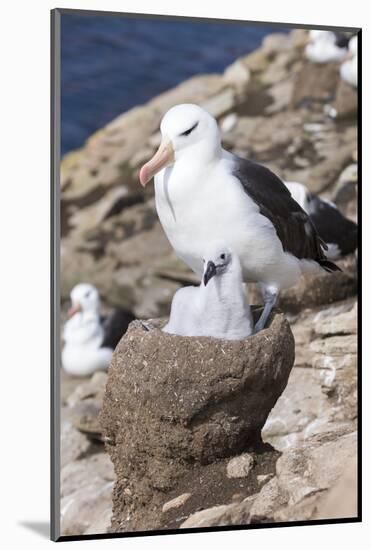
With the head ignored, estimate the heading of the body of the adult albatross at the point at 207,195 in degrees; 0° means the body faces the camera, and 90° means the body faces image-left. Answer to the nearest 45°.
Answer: approximately 45°

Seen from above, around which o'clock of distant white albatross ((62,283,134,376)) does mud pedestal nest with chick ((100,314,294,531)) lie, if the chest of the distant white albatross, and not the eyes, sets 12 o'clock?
The mud pedestal nest with chick is roughly at 10 o'clock from the distant white albatross.

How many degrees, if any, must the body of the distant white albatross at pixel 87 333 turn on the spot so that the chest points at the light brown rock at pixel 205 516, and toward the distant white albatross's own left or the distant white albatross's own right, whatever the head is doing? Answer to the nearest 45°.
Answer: approximately 45° to the distant white albatross's own left

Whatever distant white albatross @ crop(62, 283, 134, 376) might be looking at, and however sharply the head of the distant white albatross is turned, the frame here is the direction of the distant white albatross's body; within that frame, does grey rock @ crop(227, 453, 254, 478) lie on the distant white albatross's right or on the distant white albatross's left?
on the distant white albatross's left

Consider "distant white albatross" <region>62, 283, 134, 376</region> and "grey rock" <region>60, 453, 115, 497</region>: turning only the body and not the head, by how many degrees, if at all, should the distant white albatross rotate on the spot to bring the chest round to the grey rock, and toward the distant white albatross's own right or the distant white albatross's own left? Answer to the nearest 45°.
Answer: approximately 45° to the distant white albatross's own left
